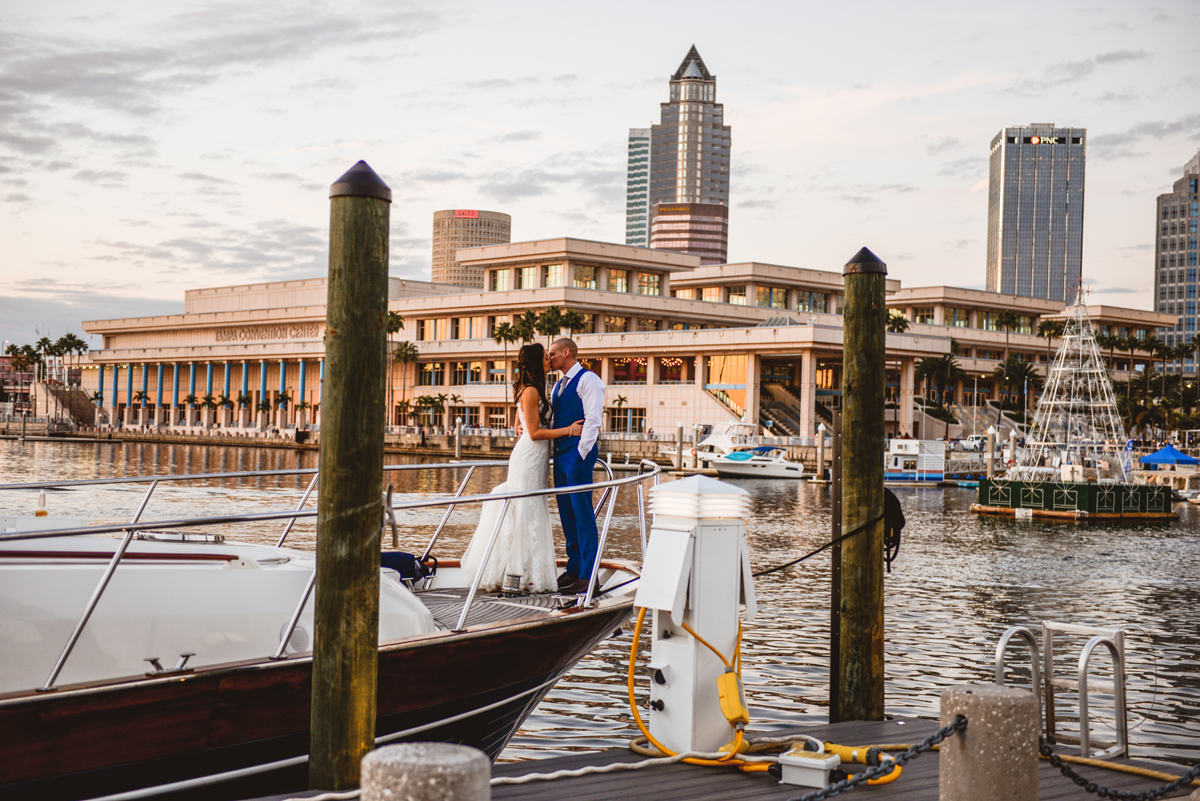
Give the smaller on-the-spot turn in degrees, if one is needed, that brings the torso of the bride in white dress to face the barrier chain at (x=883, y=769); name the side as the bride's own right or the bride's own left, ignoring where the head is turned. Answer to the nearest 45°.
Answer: approximately 90° to the bride's own right

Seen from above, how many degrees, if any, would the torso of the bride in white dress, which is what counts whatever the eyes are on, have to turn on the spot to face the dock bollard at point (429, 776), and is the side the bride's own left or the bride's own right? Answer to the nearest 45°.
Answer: approximately 90° to the bride's own right

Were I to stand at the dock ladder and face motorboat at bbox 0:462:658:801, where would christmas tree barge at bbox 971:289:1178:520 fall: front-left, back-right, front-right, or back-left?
back-right

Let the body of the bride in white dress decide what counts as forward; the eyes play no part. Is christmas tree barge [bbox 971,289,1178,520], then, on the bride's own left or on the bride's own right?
on the bride's own left

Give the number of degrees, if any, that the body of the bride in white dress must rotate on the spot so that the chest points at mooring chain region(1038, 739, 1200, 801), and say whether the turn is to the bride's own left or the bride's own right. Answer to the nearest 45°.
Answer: approximately 45° to the bride's own right

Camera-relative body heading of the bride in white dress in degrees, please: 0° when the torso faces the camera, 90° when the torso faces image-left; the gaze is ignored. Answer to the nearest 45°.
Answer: approximately 270°

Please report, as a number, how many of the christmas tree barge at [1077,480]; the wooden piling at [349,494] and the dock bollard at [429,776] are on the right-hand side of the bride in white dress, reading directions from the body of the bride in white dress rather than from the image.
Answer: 2

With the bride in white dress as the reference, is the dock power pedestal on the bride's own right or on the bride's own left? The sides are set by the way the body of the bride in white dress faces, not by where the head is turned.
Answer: on the bride's own right
